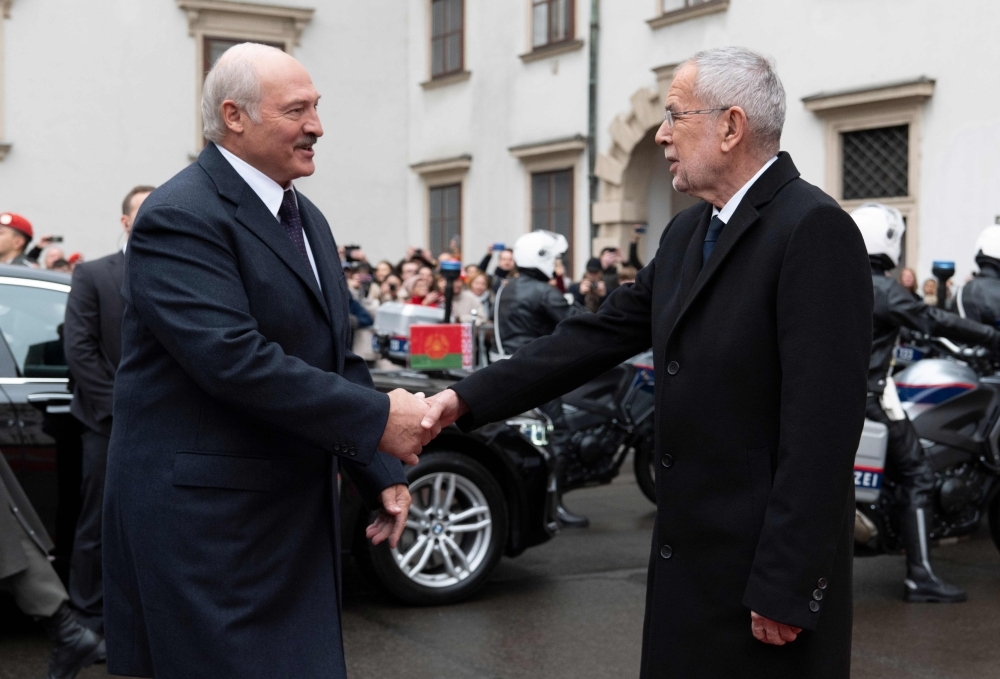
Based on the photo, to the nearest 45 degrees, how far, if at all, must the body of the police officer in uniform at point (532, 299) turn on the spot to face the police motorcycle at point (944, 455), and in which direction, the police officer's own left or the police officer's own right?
approximately 45° to the police officer's own right

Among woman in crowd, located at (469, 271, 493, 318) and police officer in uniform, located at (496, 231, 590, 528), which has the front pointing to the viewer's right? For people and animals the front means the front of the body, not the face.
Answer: the police officer in uniform

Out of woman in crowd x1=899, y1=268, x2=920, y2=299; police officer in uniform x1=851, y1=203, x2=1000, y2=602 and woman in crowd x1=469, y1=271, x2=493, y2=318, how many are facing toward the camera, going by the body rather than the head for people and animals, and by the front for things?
2

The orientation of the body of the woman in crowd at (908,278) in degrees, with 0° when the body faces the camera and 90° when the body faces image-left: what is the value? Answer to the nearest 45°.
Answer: approximately 0°

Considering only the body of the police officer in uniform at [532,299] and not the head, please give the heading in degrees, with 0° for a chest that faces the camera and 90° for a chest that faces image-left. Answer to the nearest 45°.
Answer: approximately 270°

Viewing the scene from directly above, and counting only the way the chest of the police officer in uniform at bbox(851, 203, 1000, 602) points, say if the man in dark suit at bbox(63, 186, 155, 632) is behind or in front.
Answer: behind

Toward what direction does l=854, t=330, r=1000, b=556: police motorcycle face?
to the viewer's right

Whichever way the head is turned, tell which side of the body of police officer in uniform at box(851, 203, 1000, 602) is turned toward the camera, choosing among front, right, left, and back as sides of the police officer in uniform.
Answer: right
